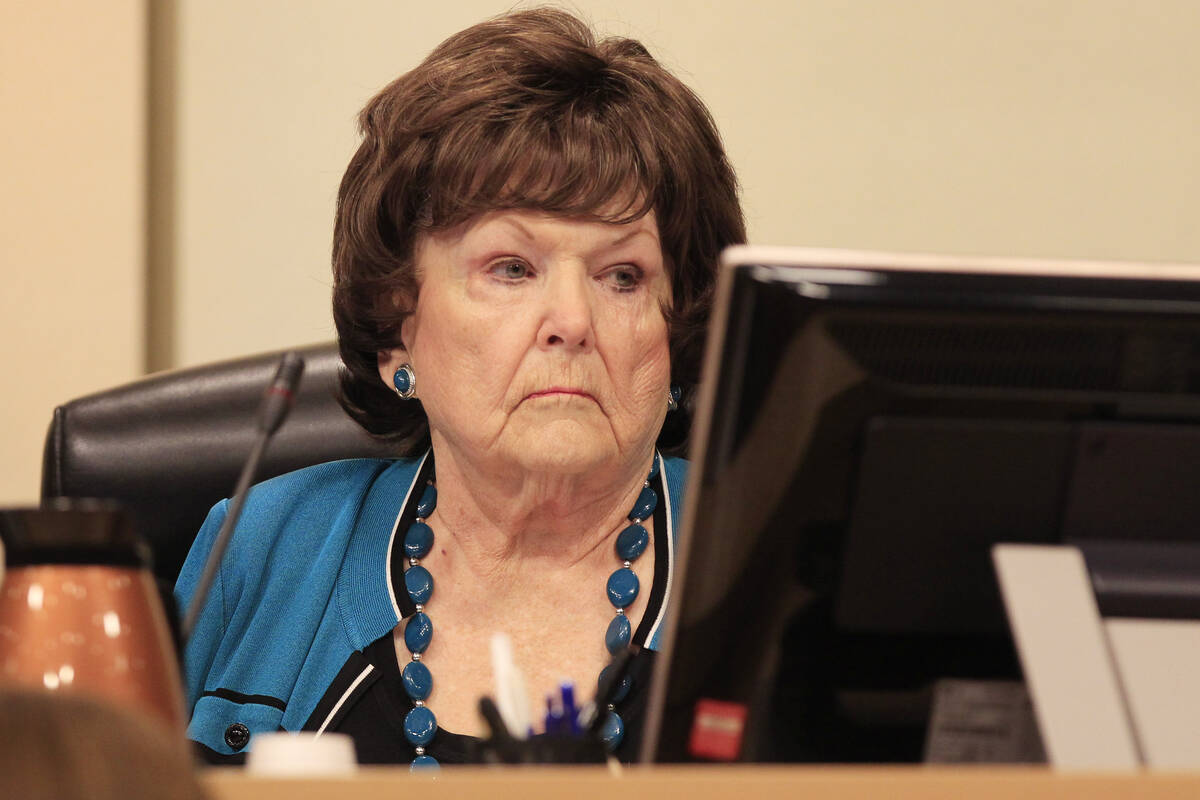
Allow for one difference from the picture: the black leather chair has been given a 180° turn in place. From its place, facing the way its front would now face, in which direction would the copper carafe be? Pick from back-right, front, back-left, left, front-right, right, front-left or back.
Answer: back-left

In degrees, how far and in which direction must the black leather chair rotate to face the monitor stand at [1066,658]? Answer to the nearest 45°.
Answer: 0° — it already faces it

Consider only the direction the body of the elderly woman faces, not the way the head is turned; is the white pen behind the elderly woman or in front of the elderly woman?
in front

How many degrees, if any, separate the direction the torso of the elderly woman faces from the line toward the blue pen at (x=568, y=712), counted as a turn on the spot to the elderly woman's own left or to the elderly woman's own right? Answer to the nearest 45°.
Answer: approximately 45° to the elderly woman's own right

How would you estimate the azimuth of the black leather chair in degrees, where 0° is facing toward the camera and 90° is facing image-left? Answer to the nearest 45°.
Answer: approximately 315°

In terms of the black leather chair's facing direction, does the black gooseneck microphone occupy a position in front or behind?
in front

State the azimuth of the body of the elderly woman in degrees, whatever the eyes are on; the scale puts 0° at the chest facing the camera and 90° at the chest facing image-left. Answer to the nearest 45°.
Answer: approximately 315°
